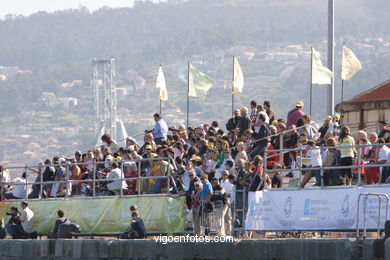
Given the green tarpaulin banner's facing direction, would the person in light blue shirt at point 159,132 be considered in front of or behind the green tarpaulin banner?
behind

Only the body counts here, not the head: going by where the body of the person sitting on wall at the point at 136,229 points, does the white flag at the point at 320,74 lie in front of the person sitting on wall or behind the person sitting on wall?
behind

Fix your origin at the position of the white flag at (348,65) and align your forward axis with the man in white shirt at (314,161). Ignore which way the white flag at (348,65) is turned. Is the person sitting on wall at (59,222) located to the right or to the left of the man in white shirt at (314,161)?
right

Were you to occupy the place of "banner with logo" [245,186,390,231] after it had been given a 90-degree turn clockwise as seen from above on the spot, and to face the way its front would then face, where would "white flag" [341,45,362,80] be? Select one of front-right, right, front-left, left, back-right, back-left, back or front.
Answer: right

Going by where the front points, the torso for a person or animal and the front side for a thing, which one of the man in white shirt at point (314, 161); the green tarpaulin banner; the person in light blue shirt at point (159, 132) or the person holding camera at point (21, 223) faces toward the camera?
the green tarpaulin banner

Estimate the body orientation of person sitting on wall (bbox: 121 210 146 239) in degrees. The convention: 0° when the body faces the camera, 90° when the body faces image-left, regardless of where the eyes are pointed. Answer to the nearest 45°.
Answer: approximately 45°
